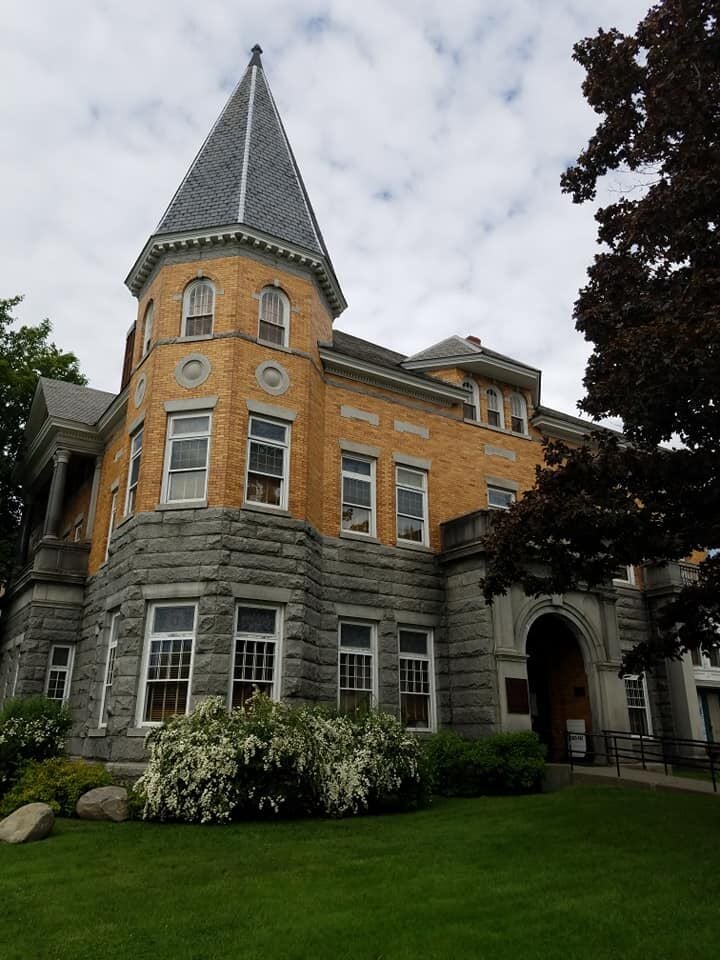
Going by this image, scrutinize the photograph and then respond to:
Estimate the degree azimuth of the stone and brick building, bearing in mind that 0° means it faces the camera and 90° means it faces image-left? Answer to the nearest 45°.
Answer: approximately 315°

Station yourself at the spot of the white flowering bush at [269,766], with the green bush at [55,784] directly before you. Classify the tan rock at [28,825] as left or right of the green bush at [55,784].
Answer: left

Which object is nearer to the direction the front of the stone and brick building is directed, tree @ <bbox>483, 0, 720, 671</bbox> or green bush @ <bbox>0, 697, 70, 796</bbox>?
the tree

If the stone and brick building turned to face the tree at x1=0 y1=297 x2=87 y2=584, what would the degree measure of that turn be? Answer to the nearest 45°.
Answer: approximately 180°
